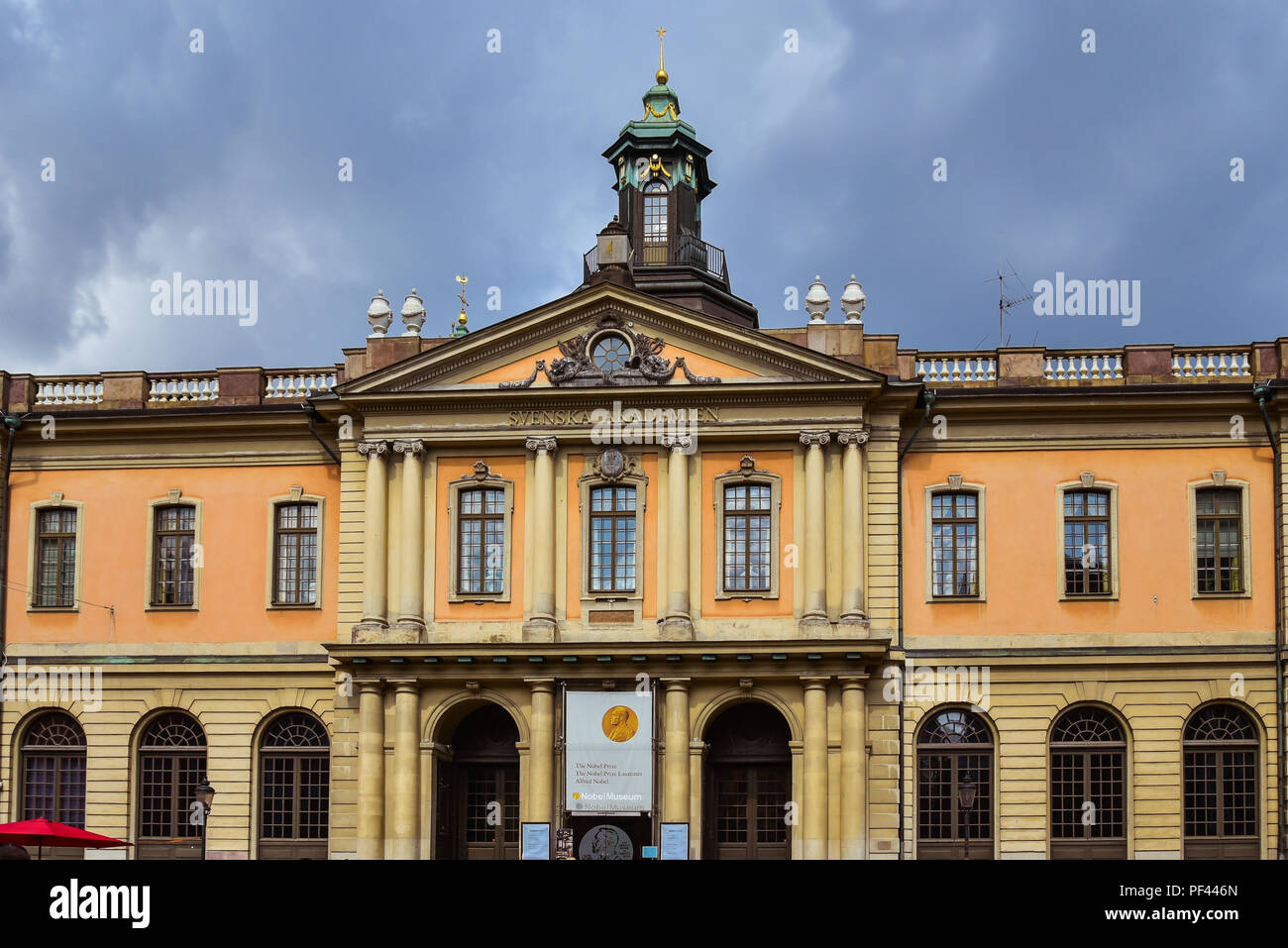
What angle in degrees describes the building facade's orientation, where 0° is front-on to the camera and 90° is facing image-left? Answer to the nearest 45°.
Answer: approximately 0°

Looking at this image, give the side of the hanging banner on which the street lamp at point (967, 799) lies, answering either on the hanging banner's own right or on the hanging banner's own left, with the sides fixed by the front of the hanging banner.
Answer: on the hanging banner's own left

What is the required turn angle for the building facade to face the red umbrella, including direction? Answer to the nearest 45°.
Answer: approximately 45° to its right

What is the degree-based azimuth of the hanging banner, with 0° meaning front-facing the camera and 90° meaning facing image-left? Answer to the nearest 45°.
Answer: approximately 0°
